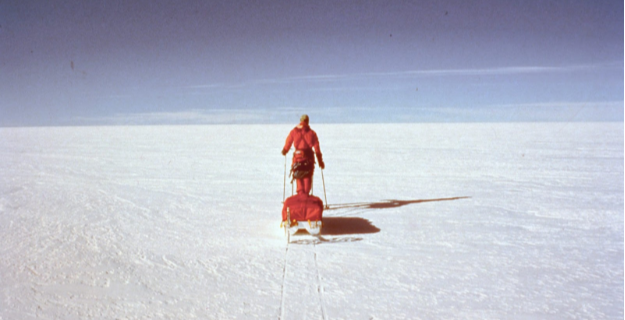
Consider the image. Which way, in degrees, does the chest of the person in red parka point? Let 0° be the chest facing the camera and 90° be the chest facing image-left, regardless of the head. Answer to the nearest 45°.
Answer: approximately 180°
